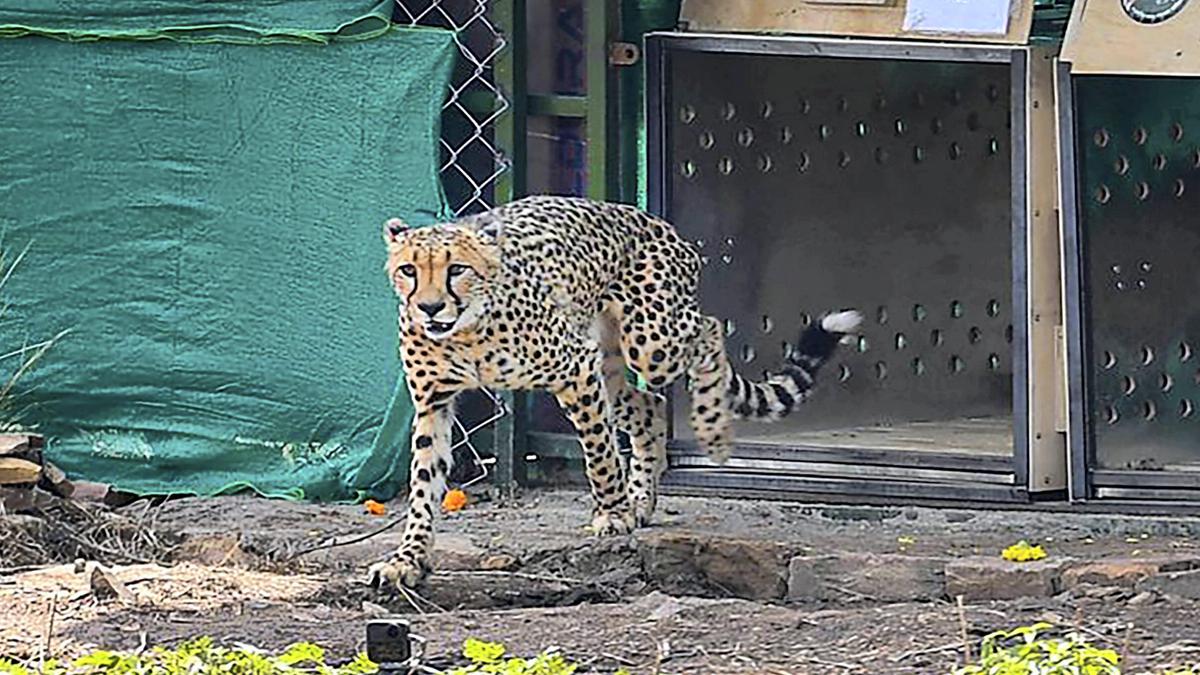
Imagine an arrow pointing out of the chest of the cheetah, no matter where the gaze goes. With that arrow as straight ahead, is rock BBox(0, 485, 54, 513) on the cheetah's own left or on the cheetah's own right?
on the cheetah's own right

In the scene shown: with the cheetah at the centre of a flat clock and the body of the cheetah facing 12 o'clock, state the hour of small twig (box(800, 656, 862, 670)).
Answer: The small twig is roughly at 10 o'clock from the cheetah.

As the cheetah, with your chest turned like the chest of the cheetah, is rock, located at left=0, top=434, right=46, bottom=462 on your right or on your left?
on your right

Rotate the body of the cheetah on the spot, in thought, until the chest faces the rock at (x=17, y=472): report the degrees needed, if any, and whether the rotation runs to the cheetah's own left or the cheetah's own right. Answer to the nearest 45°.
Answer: approximately 45° to the cheetah's own right

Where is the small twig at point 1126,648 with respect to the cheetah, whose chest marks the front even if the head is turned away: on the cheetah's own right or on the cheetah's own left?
on the cheetah's own left

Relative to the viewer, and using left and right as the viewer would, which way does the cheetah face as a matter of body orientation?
facing the viewer and to the left of the viewer

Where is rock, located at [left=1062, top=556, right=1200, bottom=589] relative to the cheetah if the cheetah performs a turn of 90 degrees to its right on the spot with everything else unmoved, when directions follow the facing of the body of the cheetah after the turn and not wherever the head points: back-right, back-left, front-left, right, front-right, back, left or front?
back
